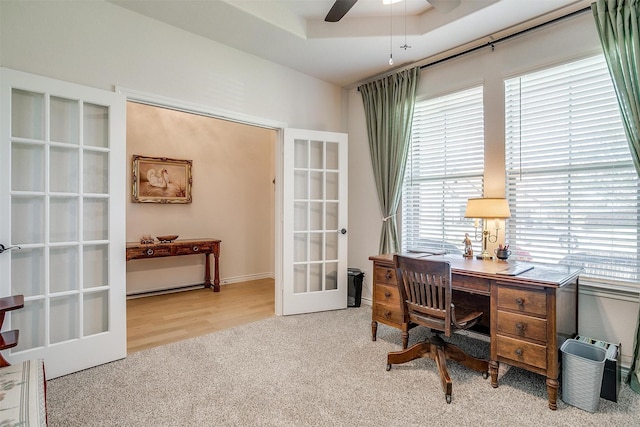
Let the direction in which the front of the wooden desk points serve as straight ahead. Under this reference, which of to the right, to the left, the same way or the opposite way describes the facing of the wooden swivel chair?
the opposite way

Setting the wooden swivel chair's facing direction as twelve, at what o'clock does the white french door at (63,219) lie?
The white french door is roughly at 7 o'clock from the wooden swivel chair.

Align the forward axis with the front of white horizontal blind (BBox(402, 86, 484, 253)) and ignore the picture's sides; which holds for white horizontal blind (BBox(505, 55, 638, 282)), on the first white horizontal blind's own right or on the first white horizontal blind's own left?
on the first white horizontal blind's own left

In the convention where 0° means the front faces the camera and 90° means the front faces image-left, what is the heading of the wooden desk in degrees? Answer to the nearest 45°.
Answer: approximately 45°

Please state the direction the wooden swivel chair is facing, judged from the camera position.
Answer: facing away from the viewer and to the right of the viewer

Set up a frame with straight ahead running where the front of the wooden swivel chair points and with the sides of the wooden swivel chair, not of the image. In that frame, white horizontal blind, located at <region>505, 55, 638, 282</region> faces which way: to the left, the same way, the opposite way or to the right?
the opposite way

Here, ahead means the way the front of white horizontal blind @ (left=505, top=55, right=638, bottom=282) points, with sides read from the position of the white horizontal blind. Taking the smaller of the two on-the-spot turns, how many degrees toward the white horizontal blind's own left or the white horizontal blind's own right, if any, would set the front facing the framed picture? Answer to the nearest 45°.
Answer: approximately 45° to the white horizontal blind's own right
